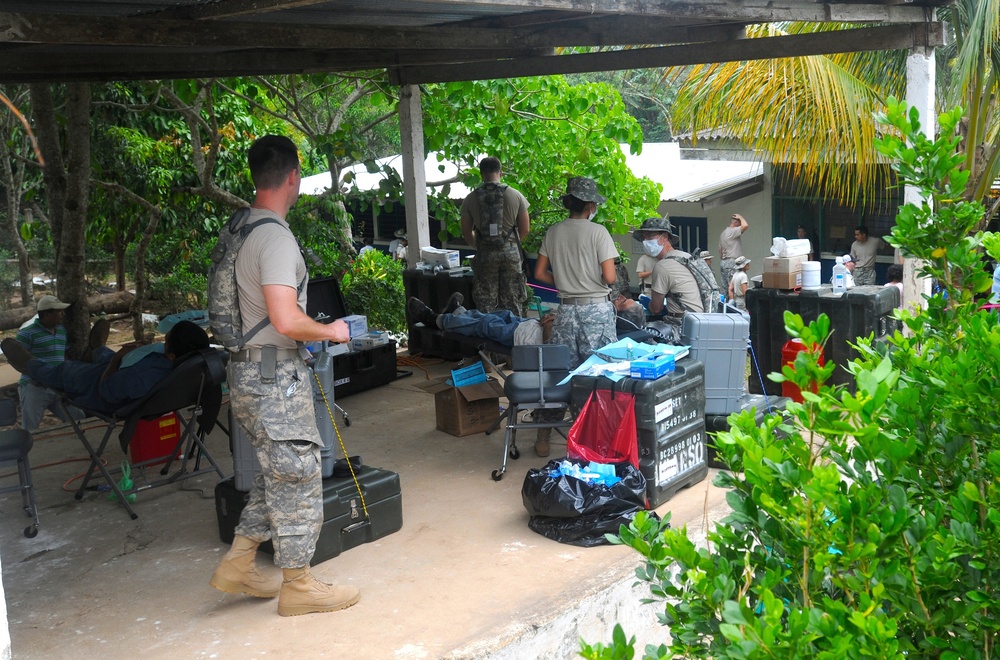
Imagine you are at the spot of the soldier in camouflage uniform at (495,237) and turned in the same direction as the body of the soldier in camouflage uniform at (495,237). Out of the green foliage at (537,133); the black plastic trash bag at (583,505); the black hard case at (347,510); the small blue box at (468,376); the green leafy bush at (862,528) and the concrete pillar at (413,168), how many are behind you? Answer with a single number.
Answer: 4

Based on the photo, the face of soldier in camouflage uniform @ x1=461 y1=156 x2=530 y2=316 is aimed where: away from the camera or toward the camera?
away from the camera

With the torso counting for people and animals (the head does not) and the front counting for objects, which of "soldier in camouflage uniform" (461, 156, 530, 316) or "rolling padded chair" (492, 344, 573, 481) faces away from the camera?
the soldier in camouflage uniform

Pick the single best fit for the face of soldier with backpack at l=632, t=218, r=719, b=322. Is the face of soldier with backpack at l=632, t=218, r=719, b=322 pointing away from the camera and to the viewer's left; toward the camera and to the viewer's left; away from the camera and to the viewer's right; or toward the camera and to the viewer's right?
toward the camera and to the viewer's left

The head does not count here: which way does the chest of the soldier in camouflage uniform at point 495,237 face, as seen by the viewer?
away from the camera

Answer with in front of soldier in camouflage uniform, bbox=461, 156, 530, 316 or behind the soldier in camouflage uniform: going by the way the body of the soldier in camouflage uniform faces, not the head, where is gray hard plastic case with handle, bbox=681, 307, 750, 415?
behind

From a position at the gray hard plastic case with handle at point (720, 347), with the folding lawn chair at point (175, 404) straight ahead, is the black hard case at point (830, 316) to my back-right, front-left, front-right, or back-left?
back-right
